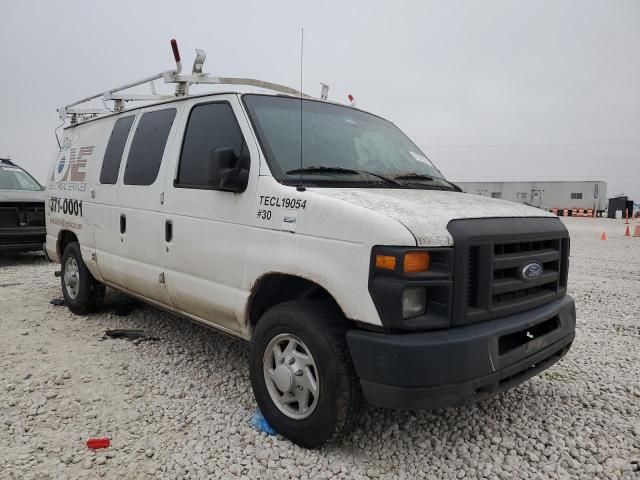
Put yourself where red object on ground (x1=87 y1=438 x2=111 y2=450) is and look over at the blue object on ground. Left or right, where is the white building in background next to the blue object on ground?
left

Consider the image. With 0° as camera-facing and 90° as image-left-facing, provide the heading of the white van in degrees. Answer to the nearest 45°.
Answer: approximately 315°

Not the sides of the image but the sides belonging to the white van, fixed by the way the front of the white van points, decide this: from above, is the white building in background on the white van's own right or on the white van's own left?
on the white van's own left
